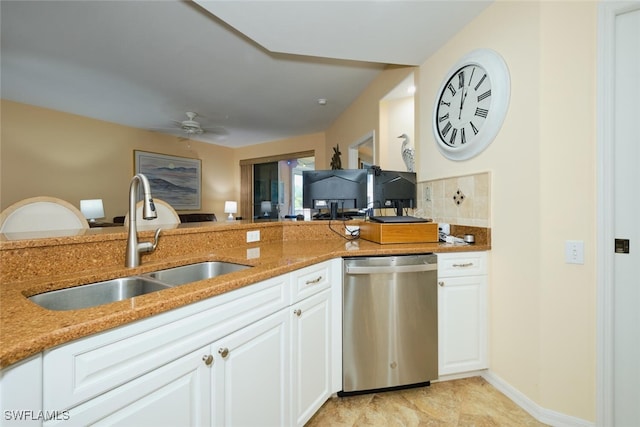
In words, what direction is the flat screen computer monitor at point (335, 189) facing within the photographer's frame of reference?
facing away from the viewer

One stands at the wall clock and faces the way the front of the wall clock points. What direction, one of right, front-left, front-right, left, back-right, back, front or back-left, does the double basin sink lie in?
front

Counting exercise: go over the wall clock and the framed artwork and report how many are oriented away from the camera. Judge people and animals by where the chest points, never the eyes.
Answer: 0

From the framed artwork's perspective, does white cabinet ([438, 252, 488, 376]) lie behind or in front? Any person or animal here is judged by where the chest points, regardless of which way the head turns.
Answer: in front

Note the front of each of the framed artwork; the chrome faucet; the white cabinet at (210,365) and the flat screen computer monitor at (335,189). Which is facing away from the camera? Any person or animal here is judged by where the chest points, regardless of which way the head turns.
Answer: the flat screen computer monitor

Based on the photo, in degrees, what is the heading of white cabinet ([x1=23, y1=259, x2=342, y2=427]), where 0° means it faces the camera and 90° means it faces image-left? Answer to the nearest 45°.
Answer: approximately 315°

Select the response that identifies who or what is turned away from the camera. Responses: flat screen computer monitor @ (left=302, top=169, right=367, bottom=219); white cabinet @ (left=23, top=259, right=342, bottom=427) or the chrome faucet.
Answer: the flat screen computer monitor

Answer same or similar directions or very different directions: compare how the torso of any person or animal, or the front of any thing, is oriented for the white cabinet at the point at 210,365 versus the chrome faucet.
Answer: same or similar directions

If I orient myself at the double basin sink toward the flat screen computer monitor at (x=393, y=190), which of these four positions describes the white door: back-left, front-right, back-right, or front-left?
front-right

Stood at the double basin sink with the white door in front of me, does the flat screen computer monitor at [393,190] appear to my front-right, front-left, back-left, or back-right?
front-left

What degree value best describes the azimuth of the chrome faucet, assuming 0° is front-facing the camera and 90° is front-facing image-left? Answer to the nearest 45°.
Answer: approximately 315°

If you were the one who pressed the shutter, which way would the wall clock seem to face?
facing the viewer and to the left of the viewer

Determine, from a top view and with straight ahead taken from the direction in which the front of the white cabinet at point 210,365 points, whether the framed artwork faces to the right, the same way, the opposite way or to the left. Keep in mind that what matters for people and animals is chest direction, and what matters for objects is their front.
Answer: the same way
